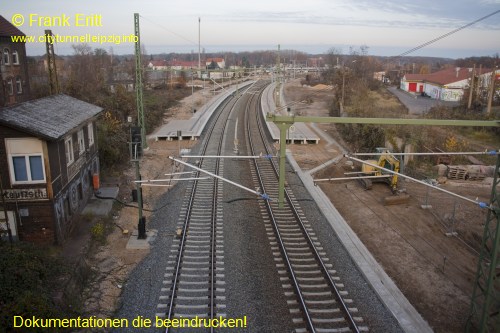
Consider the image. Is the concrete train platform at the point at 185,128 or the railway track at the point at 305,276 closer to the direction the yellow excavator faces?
the railway track
